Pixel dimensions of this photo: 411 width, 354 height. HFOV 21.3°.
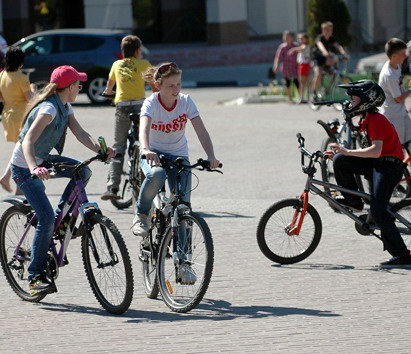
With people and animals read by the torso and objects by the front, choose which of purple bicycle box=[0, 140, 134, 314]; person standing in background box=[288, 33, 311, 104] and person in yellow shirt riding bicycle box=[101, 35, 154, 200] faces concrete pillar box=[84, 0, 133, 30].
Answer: person in yellow shirt riding bicycle box=[101, 35, 154, 200]

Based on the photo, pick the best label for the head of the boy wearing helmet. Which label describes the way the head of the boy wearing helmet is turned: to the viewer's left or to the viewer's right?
to the viewer's left

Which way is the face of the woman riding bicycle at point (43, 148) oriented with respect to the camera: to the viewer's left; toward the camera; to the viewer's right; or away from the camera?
to the viewer's right

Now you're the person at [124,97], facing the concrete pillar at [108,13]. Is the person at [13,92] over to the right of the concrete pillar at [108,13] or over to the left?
left

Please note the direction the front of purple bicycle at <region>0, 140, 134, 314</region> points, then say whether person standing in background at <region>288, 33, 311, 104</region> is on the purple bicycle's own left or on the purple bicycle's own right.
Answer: on the purple bicycle's own left

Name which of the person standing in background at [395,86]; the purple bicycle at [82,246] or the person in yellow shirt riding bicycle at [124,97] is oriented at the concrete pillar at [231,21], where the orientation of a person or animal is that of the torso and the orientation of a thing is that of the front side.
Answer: the person in yellow shirt riding bicycle at [124,97]

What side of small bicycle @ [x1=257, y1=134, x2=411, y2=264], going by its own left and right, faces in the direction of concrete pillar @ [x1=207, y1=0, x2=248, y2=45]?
right

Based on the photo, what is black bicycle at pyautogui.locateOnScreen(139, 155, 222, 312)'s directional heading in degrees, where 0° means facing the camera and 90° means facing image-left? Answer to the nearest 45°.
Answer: approximately 315°

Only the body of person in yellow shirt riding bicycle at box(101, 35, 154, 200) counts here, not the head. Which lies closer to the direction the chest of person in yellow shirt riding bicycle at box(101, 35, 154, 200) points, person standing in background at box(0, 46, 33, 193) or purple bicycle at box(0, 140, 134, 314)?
the person standing in background

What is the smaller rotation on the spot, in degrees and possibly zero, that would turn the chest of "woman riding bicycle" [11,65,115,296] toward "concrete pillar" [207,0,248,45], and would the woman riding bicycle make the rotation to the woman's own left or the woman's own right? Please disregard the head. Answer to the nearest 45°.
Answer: approximately 90° to the woman's own left

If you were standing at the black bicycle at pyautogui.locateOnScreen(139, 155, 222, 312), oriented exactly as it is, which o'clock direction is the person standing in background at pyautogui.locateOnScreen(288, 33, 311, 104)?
The person standing in background is roughly at 8 o'clock from the black bicycle.

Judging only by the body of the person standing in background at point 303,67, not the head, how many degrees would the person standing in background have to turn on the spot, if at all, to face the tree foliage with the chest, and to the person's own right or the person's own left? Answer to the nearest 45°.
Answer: approximately 135° to the person's own right
